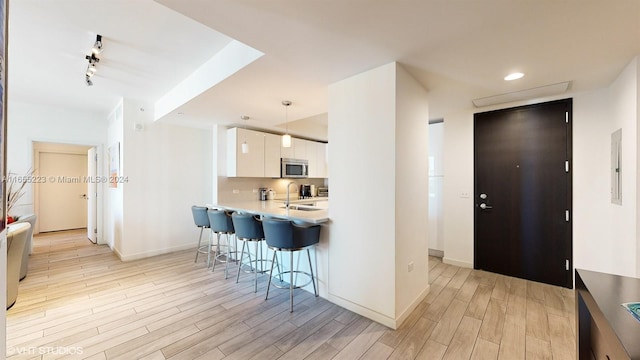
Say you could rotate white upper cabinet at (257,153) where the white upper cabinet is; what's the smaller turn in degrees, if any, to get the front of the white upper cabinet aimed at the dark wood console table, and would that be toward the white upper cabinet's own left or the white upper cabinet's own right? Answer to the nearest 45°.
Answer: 0° — it already faces it

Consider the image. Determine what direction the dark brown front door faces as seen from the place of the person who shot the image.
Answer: facing the viewer and to the left of the viewer

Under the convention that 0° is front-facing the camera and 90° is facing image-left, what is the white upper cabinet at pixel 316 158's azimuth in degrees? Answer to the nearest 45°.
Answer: approximately 315°

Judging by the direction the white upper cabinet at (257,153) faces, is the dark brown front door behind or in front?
in front

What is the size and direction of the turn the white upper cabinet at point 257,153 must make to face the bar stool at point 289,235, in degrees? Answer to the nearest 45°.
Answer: approximately 45° to its right

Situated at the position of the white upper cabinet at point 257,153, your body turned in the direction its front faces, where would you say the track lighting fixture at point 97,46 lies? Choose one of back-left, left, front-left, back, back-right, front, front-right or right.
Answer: right
